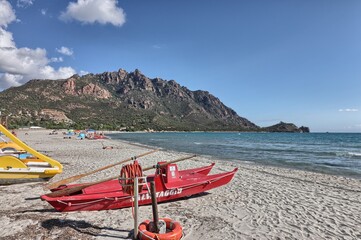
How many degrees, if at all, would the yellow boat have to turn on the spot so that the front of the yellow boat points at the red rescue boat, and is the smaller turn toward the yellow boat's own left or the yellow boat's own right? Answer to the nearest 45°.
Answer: approximately 45° to the yellow boat's own right

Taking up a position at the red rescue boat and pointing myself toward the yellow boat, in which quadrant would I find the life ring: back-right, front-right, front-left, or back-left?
back-left

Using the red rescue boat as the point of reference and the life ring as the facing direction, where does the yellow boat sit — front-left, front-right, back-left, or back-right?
back-right

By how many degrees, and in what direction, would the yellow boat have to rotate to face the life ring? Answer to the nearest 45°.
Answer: approximately 90° to its right

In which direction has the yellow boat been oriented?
to the viewer's right
